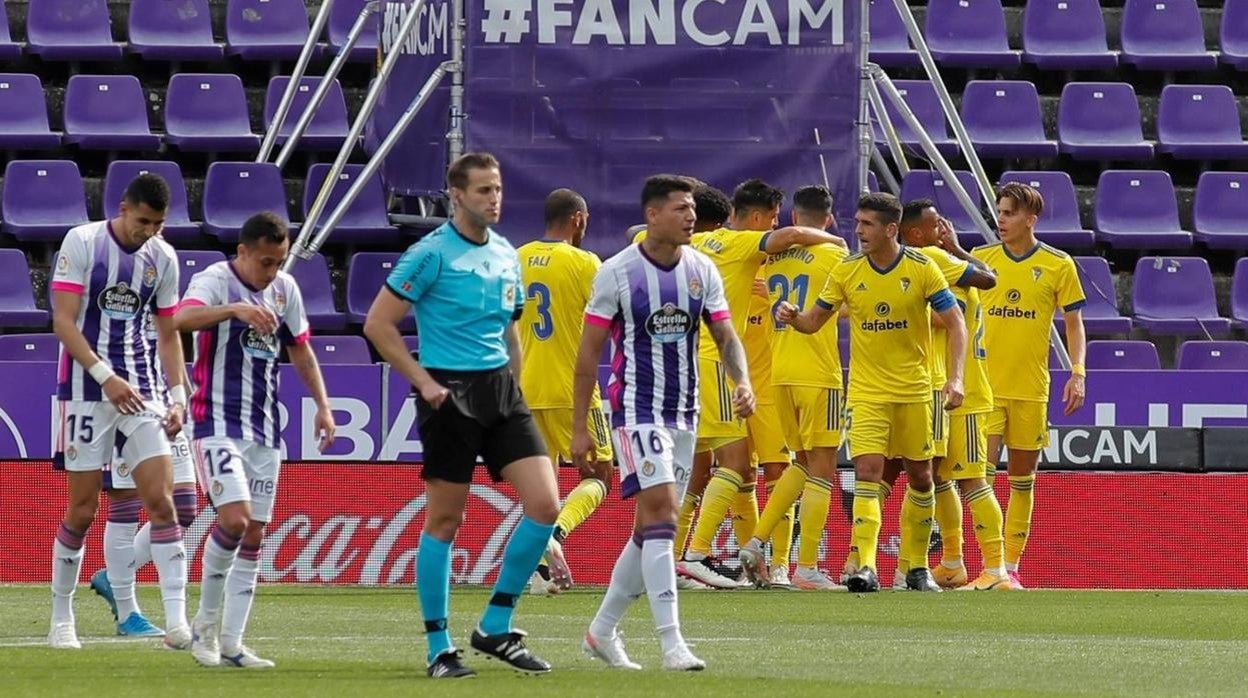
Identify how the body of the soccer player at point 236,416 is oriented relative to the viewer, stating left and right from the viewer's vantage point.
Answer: facing the viewer and to the right of the viewer

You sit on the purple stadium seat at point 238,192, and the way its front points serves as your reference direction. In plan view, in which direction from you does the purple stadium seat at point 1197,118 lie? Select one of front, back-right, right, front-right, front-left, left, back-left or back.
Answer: left

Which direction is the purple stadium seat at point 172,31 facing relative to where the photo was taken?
toward the camera

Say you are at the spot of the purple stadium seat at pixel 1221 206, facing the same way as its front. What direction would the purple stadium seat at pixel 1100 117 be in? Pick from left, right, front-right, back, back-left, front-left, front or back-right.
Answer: right

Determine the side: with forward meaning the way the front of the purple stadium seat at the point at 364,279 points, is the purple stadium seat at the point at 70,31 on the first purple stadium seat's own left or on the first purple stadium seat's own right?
on the first purple stadium seat's own right

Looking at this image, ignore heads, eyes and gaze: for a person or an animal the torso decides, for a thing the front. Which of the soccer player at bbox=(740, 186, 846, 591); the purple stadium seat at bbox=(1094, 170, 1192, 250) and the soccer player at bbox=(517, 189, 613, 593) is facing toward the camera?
the purple stadium seat

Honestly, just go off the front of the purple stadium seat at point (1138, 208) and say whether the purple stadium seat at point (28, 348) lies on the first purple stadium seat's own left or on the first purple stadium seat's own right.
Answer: on the first purple stadium seat's own right

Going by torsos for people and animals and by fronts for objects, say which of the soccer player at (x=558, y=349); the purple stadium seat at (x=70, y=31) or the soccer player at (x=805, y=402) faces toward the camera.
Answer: the purple stadium seat

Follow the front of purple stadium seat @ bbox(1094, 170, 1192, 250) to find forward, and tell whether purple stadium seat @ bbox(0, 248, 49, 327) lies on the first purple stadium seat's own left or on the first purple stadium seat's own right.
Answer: on the first purple stadium seat's own right

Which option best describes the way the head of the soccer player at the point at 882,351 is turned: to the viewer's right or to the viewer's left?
to the viewer's left

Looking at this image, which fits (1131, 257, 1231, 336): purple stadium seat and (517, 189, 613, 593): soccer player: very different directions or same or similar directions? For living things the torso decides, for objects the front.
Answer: very different directions

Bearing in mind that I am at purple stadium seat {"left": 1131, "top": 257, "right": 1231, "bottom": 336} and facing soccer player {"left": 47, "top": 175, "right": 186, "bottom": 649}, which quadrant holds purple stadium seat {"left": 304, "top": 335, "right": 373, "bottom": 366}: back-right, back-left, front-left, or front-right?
front-right

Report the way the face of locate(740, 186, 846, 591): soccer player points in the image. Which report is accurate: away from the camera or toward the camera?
away from the camera

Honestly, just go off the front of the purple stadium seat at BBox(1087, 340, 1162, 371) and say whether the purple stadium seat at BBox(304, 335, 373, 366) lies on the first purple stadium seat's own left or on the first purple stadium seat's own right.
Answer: on the first purple stadium seat's own right

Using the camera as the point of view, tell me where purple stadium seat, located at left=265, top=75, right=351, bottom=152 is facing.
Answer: facing the viewer
